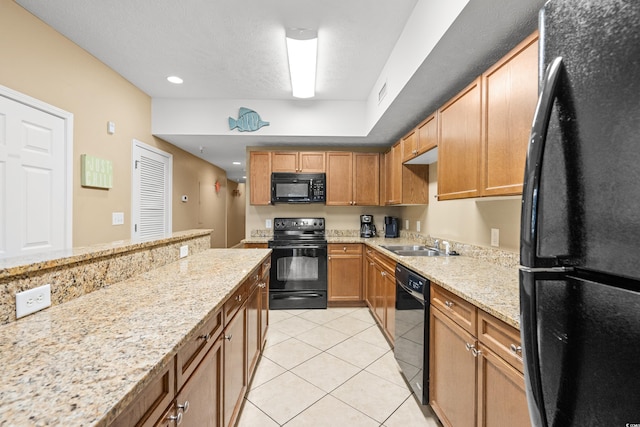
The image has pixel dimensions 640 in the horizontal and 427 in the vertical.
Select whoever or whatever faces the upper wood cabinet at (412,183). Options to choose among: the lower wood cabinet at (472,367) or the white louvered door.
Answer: the white louvered door

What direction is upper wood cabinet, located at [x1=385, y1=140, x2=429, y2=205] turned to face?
to the viewer's left

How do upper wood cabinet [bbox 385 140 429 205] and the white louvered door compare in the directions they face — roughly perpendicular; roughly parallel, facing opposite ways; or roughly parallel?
roughly parallel, facing opposite ways

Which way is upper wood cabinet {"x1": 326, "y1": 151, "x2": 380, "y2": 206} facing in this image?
toward the camera

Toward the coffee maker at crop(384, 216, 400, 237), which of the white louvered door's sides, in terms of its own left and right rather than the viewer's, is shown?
front

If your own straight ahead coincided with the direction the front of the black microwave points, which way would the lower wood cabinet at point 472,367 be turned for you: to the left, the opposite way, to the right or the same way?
to the right

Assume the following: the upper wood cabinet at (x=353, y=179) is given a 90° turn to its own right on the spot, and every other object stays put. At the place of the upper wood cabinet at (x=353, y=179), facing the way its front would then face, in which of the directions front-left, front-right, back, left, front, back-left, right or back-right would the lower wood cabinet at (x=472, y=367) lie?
left

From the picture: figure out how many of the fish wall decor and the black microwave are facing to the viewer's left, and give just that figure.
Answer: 0

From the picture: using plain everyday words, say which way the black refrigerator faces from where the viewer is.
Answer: facing the viewer and to the left of the viewer

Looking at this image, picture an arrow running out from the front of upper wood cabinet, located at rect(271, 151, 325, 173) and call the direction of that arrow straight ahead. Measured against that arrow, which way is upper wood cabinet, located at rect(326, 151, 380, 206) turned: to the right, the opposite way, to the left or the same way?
the same way

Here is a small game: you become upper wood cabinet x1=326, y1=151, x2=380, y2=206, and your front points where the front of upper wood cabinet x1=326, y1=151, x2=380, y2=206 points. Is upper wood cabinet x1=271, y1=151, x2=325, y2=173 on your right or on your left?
on your right

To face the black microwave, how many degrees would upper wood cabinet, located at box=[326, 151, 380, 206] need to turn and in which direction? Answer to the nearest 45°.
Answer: approximately 90° to its right

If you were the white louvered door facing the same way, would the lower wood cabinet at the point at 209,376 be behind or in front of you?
in front

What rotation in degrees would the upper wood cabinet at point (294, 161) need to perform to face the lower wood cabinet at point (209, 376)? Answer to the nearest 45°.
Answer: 0° — it already faces it

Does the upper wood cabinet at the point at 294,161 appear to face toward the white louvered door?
no
